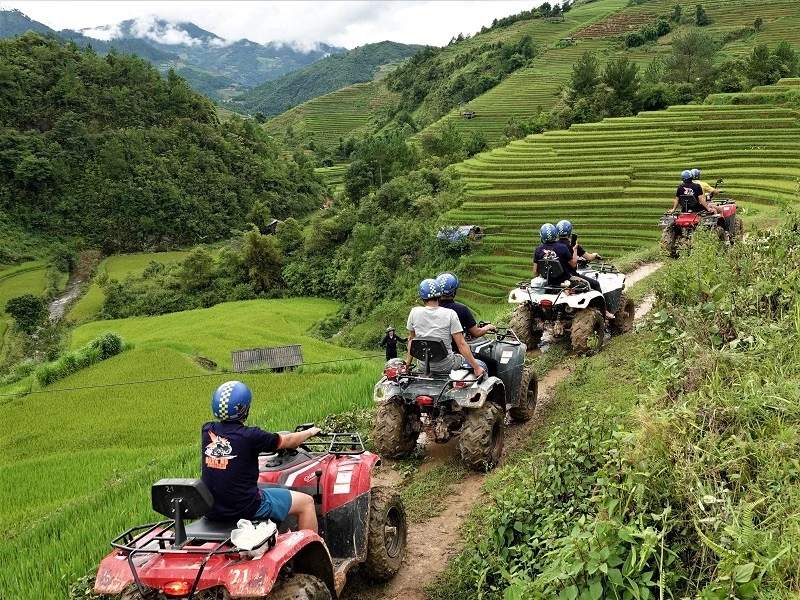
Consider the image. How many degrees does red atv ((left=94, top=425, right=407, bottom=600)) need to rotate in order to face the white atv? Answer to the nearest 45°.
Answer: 0° — it already faces it

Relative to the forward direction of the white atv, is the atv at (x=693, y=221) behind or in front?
in front

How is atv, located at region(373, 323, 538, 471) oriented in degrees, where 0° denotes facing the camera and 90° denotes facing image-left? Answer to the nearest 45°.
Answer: approximately 225°

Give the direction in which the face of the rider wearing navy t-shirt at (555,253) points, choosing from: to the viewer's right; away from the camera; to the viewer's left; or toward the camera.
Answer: away from the camera

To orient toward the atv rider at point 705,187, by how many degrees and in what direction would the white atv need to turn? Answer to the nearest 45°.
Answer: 0° — it already faces them

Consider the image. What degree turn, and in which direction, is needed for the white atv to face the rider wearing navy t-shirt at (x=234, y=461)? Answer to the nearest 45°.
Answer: approximately 135° to its right

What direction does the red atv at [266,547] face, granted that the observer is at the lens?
facing away from the viewer and to the right of the viewer

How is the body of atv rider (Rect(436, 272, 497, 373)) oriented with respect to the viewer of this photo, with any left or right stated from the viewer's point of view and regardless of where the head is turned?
facing away from the viewer and to the right of the viewer

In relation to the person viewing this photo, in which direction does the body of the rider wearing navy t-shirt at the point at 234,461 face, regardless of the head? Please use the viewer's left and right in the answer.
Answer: facing away from the viewer and to the right of the viewer

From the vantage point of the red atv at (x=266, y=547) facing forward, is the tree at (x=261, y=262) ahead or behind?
ahead

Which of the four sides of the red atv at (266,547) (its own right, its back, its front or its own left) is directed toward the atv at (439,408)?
front

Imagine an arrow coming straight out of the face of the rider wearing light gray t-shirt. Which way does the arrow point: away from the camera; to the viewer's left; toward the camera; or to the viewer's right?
away from the camera

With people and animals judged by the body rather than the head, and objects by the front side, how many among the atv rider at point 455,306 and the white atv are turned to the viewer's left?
0
